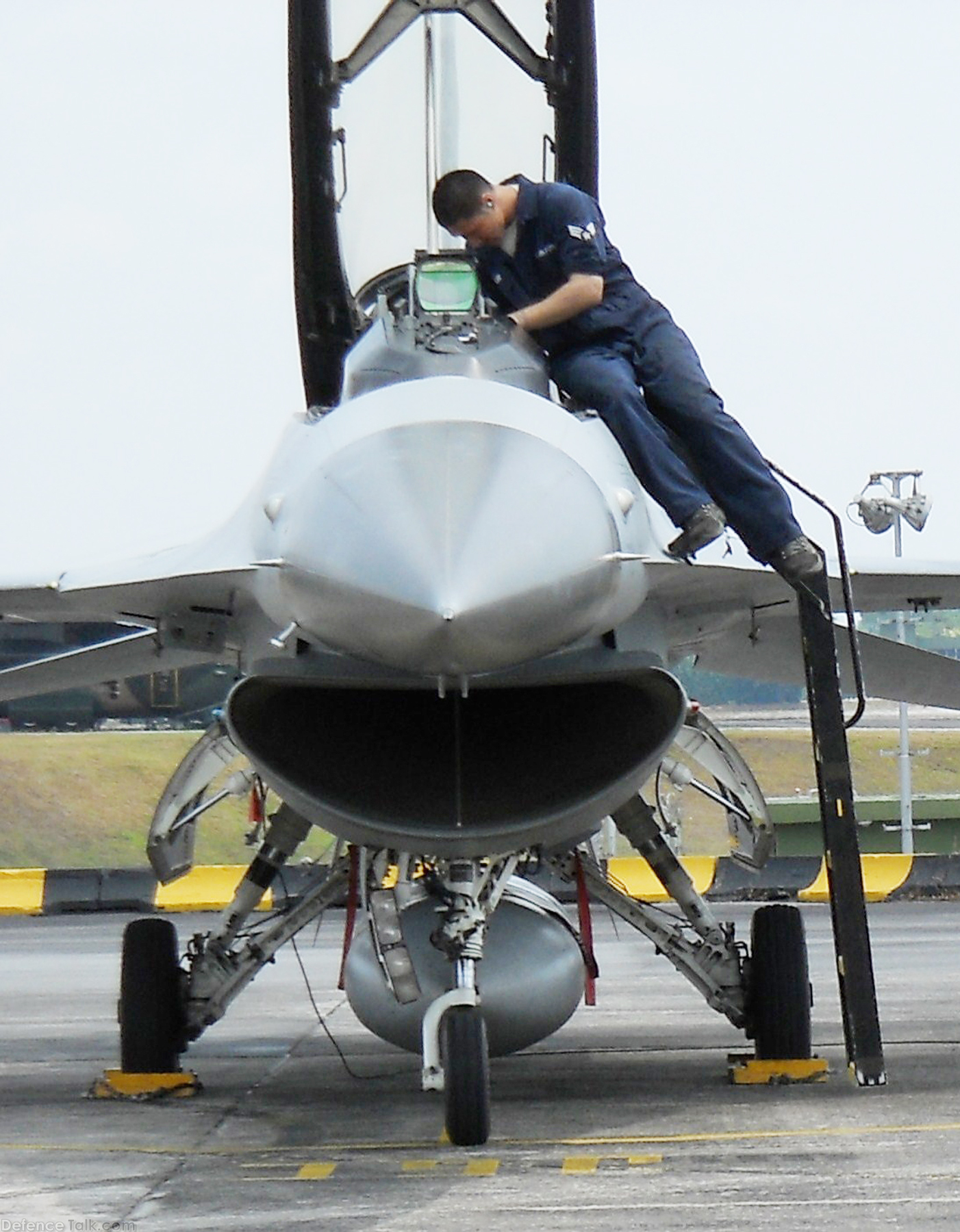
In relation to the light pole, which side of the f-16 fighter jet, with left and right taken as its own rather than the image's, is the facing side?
back

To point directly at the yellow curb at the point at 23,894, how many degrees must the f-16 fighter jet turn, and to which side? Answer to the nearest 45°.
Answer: approximately 180°

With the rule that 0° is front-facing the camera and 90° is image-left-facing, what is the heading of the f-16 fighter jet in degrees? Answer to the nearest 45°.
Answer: approximately 0°

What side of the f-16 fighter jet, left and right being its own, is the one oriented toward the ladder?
left

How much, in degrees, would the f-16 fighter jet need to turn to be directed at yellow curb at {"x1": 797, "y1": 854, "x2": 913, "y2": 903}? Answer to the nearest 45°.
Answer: approximately 180°
